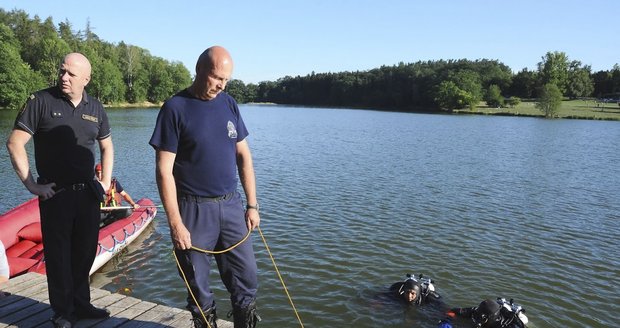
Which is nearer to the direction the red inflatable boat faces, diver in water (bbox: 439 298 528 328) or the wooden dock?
the diver in water

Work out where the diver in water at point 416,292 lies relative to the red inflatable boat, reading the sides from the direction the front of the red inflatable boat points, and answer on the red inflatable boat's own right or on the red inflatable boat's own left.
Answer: on the red inflatable boat's own right

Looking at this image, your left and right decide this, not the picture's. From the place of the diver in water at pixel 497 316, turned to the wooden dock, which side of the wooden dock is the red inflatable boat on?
right

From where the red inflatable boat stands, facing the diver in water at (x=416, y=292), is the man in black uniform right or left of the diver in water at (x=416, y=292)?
right

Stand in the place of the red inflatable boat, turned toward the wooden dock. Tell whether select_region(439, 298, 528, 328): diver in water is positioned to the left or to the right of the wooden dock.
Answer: left

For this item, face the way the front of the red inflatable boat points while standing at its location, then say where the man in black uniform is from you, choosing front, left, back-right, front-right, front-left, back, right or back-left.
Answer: back-right

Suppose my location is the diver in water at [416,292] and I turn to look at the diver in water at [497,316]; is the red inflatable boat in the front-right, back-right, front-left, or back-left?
back-right

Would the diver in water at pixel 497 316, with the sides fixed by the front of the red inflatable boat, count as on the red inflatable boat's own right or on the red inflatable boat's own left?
on the red inflatable boat's own right

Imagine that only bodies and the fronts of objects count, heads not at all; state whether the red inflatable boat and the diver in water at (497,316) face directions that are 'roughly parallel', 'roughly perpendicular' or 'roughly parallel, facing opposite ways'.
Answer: roughly perpendicular
